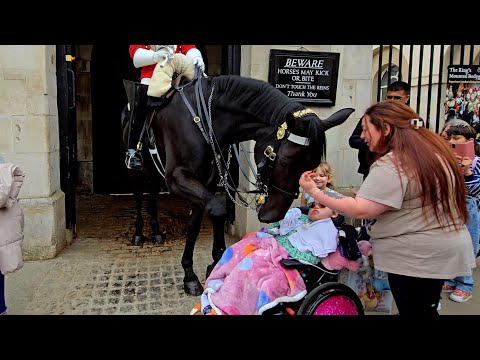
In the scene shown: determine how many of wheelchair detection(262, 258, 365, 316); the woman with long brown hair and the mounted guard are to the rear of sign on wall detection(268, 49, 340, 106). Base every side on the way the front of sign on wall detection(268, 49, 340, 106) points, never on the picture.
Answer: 0

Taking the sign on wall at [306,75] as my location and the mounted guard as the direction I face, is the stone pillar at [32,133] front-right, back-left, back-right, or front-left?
front-right

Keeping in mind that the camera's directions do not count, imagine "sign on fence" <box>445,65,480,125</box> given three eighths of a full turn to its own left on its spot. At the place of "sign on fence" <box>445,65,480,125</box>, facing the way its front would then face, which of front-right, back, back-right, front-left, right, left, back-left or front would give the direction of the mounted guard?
back

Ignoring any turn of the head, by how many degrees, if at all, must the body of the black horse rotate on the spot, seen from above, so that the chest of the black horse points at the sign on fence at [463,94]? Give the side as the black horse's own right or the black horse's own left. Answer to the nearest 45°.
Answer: approximately 90° to the black horse's own left

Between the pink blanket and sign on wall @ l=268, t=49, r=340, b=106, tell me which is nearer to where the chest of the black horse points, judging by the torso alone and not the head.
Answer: the pink blanket

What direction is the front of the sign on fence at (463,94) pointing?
toward the camera

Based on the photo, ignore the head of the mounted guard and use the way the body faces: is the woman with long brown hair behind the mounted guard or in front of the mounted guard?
in front

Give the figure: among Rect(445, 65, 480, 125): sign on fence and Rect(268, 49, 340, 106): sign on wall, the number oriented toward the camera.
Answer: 2

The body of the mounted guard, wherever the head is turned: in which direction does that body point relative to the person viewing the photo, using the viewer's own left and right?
facing the viewer and to the right of the viewer

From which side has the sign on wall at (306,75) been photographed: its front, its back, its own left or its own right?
front

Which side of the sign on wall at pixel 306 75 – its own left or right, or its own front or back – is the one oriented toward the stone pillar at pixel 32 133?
right

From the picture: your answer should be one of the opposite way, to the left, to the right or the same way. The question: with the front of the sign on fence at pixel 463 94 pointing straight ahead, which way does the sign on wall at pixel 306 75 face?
the same way

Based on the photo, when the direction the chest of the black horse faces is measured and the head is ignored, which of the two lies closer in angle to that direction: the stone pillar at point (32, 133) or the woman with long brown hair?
the woman with long brown hair

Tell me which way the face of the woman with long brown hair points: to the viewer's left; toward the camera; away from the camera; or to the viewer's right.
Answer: to the viewer's left

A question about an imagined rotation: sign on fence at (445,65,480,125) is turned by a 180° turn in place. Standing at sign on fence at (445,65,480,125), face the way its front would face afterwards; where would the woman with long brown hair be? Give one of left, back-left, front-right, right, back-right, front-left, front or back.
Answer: back
